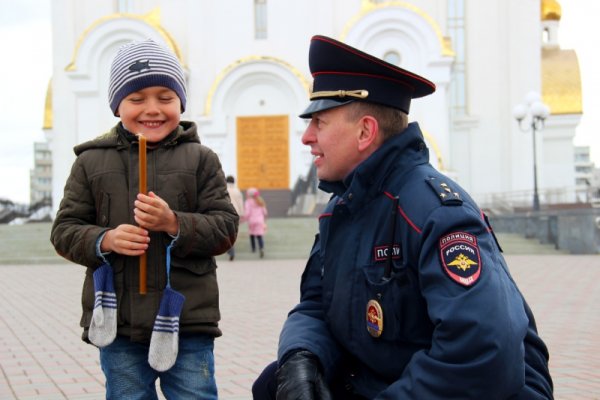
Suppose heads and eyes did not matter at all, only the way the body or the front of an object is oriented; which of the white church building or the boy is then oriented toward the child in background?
the white church building

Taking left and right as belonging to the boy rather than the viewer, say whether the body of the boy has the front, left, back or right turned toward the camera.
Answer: front

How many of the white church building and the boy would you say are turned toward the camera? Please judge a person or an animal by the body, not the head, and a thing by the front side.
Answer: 2

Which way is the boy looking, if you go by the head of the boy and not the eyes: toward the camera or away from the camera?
toward the camera

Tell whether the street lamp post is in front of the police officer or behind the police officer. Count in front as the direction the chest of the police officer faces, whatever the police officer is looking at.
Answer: behind

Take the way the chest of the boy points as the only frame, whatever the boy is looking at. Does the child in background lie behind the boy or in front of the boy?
behind

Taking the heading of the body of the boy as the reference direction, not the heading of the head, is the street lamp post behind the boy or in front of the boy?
behind

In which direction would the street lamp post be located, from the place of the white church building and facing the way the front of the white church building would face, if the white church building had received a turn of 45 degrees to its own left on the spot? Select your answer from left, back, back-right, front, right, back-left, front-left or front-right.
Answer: front

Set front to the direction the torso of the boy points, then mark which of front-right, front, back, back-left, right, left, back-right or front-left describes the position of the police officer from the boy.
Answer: front-left

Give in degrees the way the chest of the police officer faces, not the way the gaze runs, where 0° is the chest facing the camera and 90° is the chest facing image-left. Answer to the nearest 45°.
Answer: approximately 45°

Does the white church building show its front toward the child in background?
yes

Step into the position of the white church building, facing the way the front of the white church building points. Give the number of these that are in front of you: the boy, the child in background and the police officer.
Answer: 3

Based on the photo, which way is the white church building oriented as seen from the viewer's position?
toward the camera

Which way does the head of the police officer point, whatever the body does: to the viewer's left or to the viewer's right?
to the viewer's left

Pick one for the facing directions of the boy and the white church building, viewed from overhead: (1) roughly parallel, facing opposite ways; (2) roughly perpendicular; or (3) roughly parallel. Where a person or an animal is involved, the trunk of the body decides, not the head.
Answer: roughly parallel
